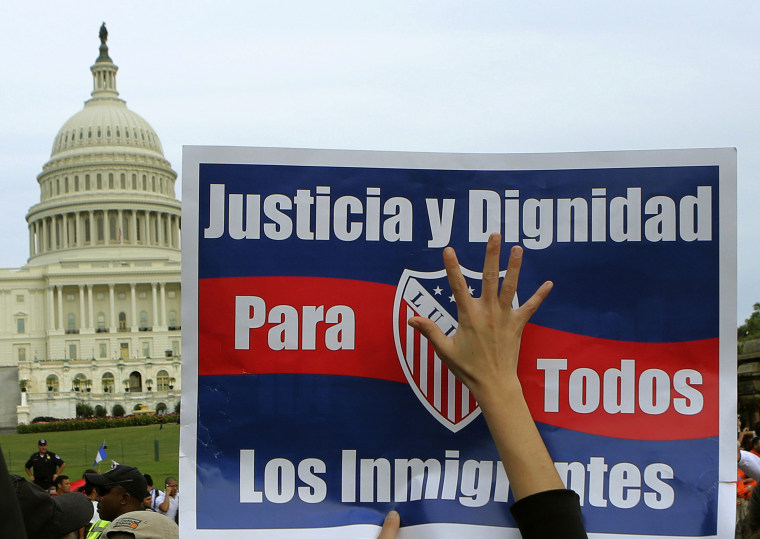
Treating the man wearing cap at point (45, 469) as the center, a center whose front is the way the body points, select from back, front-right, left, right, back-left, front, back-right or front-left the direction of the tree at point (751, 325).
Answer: back-left

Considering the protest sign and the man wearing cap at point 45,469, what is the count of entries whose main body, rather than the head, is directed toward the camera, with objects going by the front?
2

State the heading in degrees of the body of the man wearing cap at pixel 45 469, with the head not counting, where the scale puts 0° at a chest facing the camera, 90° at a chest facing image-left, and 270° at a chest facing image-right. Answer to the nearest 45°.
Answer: approximately 0°

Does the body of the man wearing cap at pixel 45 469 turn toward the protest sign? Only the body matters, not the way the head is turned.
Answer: yes

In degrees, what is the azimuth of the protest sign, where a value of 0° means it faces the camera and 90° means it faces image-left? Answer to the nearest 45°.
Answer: approximately 0°

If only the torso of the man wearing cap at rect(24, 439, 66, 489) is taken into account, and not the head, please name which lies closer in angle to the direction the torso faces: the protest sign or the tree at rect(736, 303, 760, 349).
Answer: the protest sign

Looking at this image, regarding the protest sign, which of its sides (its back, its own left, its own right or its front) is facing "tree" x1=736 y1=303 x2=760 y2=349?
back

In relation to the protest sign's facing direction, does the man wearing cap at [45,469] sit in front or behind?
behind
